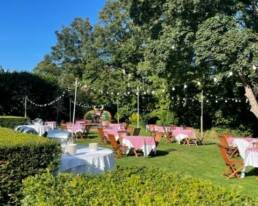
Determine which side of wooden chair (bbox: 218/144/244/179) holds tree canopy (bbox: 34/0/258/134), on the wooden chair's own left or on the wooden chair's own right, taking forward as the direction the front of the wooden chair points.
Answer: on the wooden chair's own left

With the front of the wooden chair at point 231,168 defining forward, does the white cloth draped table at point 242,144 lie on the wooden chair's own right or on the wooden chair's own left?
on the wooden chair's own left

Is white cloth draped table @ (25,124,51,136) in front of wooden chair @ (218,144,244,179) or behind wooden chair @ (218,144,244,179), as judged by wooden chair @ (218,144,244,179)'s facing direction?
behind

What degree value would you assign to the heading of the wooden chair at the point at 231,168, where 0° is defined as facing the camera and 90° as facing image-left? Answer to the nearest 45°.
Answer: approximately 270°

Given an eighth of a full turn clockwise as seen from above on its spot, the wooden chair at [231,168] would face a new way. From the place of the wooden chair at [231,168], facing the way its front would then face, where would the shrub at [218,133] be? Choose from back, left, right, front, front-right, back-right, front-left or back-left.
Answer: back-left

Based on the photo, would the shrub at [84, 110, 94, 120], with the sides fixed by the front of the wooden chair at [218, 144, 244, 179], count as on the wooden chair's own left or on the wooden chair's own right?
on the wooden chair's own left

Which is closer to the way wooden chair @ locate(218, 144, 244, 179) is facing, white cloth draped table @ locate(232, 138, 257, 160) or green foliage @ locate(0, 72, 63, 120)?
the white cloth draped table

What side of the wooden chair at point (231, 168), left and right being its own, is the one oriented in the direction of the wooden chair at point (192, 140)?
left
